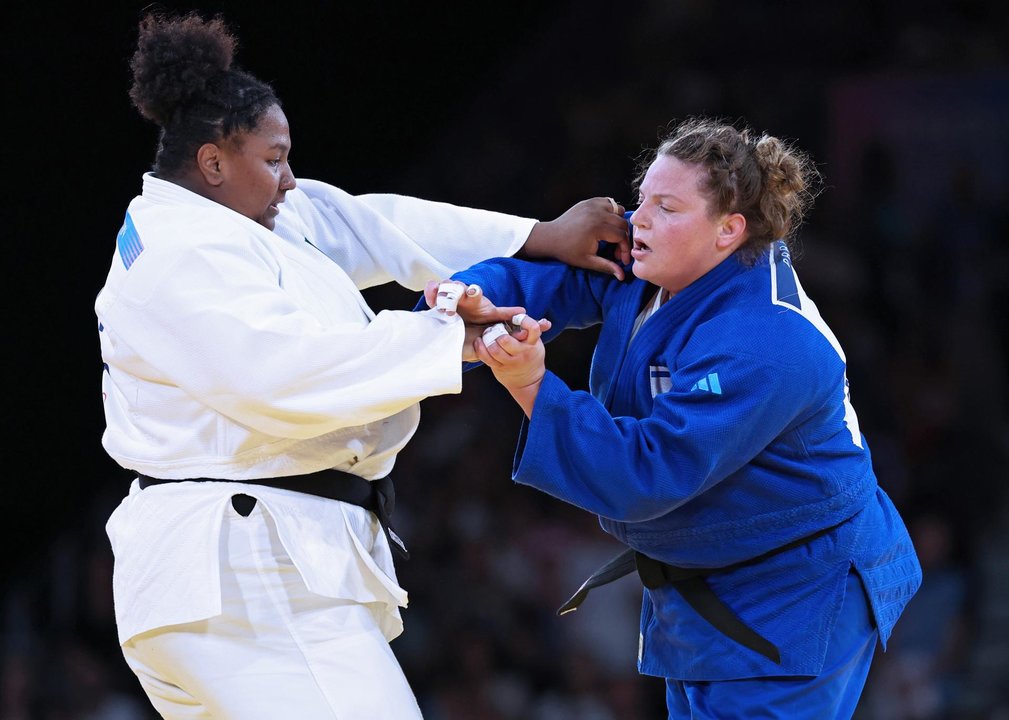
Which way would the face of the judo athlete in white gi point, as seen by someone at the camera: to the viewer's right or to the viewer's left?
to the viewer's right

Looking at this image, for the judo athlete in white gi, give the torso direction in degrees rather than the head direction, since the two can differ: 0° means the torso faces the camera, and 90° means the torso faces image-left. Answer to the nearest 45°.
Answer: approximately 270°

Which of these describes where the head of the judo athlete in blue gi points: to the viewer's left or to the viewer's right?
to the viewer's left

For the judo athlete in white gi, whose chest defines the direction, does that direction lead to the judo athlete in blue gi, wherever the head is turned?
yes
